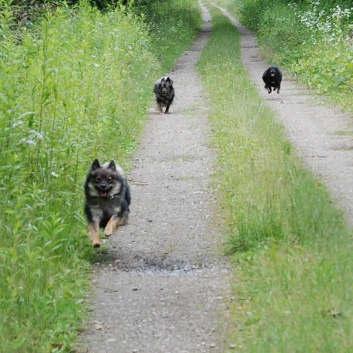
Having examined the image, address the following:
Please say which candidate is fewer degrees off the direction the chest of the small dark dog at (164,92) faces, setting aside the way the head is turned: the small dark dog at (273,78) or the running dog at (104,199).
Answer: the running dog

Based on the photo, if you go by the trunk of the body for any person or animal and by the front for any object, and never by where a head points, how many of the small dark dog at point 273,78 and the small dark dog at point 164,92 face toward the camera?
2

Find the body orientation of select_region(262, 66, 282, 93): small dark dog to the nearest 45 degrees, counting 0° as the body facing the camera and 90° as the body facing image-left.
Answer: approximately 0°

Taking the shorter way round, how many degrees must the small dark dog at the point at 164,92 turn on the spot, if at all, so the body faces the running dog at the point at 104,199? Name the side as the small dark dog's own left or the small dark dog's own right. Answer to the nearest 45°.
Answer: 0° — it already faces it

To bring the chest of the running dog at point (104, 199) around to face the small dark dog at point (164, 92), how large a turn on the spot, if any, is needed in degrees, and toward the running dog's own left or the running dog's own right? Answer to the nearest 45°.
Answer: approximately 180°
